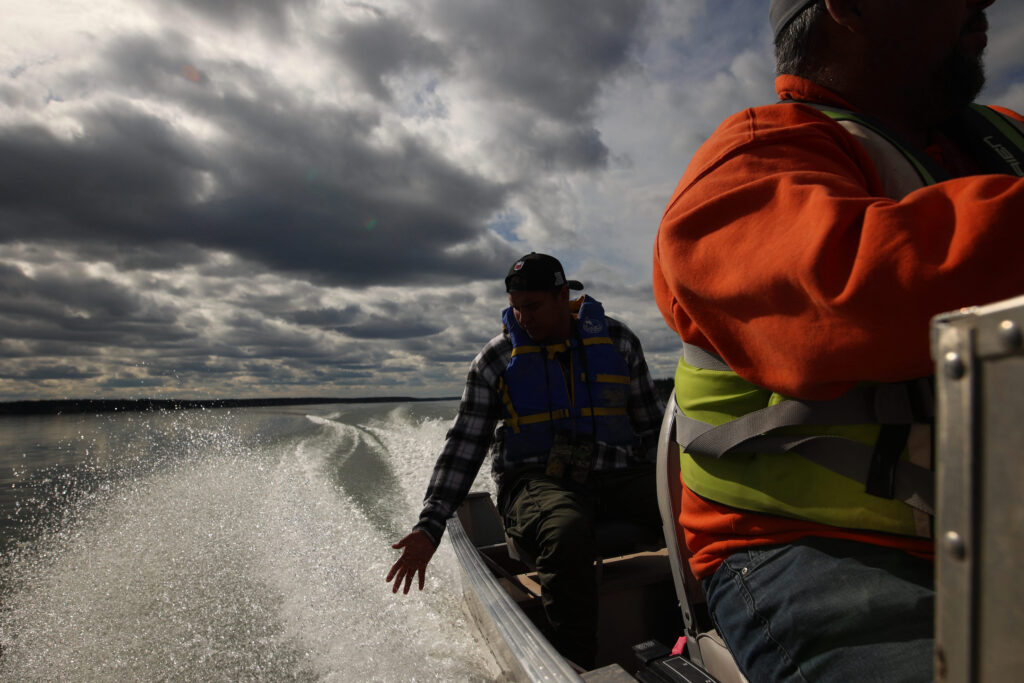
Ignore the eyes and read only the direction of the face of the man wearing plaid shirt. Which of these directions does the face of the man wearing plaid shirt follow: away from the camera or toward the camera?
toward the camera

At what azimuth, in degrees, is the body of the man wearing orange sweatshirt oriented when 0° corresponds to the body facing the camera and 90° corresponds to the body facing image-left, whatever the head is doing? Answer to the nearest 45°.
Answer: approximately 270°

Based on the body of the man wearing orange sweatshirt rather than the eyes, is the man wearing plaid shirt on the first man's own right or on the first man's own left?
on the first man's own left
